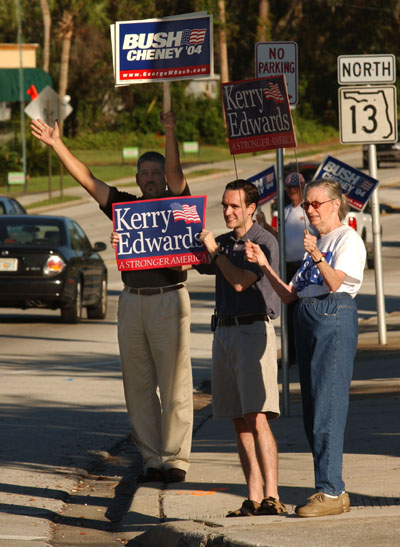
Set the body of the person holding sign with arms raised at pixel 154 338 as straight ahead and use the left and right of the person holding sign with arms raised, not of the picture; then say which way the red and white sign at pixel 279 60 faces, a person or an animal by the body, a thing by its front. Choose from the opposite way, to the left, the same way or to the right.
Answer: the same way

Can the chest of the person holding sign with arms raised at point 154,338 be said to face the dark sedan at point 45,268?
no

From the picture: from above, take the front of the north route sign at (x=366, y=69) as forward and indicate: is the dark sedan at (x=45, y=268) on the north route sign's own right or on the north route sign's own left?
on the north route sign's own right

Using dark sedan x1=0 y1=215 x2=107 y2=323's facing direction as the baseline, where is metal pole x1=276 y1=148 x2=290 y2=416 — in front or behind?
behind

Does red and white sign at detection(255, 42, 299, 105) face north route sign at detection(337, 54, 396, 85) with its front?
no

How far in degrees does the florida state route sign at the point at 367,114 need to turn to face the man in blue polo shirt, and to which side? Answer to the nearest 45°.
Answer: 0° — it already faces them

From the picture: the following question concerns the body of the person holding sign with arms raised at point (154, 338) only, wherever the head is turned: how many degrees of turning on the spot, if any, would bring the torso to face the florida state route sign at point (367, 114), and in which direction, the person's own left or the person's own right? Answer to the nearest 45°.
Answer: approximately 135° to the person's own left

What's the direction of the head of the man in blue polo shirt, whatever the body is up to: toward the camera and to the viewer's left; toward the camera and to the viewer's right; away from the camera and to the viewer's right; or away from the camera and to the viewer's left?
toward the camera and to the viewer's left

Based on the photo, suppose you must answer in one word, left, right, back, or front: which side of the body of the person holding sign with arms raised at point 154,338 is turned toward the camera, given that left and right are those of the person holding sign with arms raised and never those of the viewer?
front

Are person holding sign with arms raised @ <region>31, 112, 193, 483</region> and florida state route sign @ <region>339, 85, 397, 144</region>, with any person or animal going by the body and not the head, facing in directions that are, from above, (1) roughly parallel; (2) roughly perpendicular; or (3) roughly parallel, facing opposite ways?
roughly parallel

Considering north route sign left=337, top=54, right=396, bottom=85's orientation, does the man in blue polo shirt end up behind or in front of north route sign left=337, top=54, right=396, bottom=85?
in front

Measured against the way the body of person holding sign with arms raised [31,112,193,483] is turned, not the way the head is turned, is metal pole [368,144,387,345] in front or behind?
behind

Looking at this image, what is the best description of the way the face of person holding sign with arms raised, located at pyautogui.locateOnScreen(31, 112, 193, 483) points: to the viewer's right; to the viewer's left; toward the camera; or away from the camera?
toward the camera

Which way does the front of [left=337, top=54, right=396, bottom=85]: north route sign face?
toward the camera
